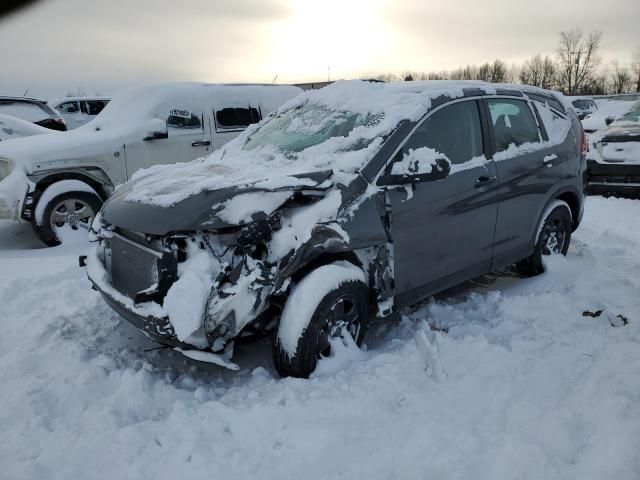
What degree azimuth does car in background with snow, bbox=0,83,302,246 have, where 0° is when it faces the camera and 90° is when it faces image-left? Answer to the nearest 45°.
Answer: approximately 45°

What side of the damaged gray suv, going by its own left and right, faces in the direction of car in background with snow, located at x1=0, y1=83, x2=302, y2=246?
right

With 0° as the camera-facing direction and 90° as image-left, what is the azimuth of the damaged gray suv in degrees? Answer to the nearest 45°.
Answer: approximately 45°

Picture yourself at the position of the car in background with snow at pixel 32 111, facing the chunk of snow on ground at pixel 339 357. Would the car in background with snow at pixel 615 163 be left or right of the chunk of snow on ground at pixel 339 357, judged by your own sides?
left

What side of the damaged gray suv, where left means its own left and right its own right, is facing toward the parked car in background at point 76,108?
right

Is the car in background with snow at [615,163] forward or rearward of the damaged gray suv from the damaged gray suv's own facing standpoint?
rearward

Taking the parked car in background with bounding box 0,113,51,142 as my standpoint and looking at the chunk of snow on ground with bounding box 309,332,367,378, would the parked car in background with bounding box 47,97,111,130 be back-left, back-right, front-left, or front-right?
back-left

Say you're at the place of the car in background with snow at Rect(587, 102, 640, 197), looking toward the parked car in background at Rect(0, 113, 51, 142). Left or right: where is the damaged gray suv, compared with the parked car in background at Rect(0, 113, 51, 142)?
left
